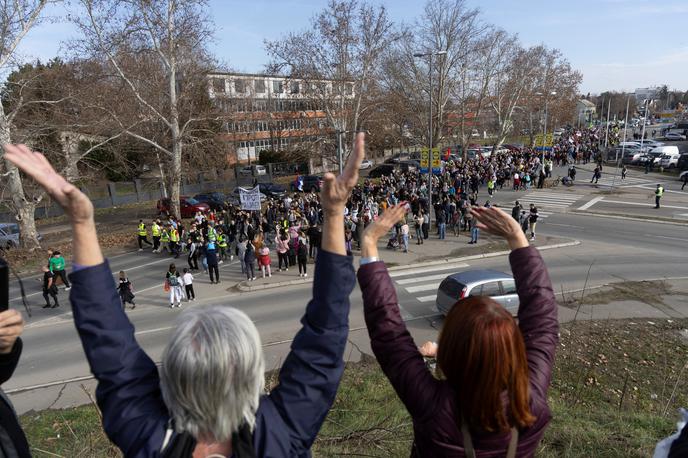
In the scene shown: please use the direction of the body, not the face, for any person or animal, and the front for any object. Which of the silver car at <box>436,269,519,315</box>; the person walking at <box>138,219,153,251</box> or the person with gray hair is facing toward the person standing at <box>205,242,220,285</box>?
the person with gray hair

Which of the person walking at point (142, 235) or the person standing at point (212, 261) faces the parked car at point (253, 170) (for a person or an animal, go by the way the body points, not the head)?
the person standing at point (212, 261)

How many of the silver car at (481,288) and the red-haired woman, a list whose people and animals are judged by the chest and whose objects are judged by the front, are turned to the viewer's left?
0

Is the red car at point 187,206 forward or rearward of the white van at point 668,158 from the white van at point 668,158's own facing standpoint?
forward

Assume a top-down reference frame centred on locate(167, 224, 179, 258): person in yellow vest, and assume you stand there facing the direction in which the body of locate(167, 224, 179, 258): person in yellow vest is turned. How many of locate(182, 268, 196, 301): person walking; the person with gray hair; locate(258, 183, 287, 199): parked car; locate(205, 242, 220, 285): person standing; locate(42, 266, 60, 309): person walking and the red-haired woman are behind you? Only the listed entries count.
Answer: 1

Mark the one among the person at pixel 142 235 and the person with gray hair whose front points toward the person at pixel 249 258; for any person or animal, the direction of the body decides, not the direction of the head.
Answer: the person with gray hair

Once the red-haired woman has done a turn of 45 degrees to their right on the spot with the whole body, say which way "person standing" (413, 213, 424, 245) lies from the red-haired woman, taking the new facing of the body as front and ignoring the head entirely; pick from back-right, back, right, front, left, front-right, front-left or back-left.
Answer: front-left

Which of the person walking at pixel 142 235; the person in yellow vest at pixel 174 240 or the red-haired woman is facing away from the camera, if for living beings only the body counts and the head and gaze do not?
the red-haired woman

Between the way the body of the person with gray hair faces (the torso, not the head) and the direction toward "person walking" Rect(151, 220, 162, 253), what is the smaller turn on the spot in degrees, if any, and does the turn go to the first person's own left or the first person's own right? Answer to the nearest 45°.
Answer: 0° — they already face them

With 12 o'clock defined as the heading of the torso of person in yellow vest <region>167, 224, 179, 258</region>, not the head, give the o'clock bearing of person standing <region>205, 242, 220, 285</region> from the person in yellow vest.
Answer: The person standing is roughly at 10 o'clock from the person in yellow vest.

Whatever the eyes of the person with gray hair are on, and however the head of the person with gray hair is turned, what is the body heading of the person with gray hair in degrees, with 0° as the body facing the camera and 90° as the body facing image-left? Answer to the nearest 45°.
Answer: approximately 180°

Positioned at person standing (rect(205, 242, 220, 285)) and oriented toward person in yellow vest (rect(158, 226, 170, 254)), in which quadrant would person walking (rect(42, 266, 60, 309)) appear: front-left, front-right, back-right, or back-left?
front-left

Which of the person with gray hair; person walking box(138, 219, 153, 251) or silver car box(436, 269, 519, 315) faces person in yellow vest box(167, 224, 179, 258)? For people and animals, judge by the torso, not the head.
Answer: the person with gray hair

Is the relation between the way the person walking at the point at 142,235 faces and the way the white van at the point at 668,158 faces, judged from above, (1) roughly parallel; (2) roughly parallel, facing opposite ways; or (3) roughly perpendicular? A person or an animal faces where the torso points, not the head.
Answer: roughly parallel

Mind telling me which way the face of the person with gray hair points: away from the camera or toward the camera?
away from the camera

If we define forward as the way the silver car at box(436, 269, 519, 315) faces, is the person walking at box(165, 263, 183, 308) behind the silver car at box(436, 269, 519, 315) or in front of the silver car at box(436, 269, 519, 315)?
behind

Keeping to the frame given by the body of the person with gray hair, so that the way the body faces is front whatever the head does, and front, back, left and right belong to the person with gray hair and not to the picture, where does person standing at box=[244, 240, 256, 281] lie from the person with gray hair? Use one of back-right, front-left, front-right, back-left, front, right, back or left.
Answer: front

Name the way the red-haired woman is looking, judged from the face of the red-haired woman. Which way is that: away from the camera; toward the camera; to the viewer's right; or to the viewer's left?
away from the camera

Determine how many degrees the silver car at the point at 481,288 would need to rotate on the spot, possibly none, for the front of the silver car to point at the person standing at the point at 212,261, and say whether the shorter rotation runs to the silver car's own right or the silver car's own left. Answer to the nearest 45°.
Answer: approximately 135° to the silver car's own left
